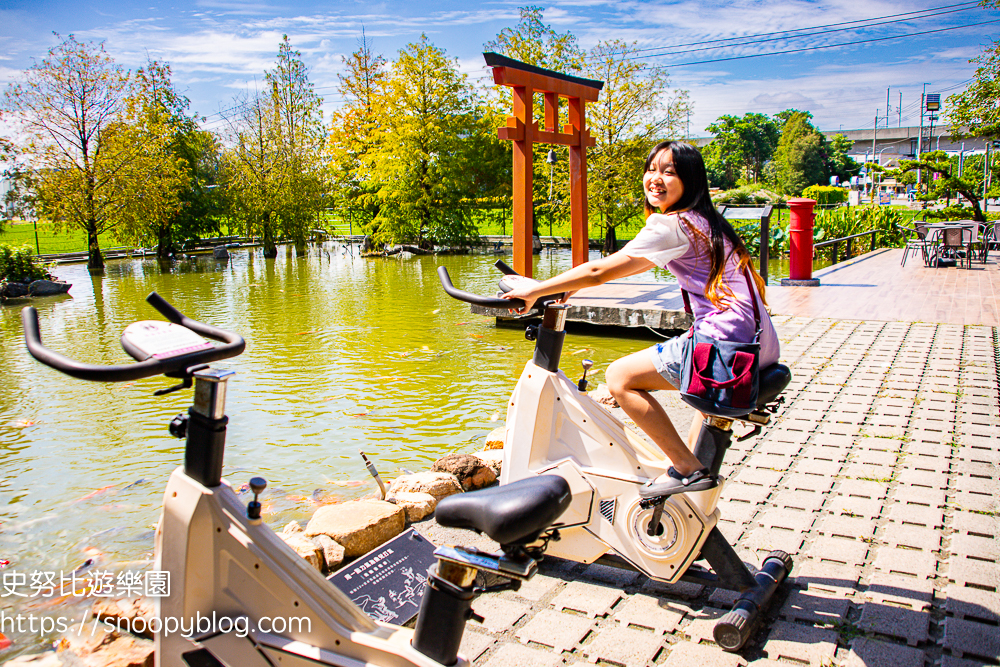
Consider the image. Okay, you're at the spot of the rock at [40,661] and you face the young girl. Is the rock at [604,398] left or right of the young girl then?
left

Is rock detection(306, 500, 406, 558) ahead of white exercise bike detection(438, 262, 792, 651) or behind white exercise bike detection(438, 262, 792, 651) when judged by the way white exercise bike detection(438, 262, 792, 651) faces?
ahead

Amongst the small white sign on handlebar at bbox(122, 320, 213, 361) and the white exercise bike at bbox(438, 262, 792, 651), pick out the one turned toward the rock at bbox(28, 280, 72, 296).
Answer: the white exercise bike

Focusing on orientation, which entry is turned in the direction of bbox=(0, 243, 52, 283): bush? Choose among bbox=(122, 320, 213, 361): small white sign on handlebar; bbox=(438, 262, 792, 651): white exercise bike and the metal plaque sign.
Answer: the white exercise bike

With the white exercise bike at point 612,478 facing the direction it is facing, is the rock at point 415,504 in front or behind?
in front

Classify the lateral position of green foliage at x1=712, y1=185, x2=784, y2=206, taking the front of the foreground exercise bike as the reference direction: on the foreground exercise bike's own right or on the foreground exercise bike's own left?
on the foreground exercise bike's own right

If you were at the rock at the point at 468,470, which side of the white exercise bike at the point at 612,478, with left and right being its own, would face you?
front

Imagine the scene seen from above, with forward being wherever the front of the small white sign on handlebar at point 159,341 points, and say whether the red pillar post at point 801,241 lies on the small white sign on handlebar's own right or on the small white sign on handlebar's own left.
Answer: on the small white sign on handlebar's own left

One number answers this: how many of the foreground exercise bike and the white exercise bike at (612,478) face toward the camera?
0

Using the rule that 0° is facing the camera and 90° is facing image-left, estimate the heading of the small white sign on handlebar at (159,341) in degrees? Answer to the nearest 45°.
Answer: approximately 315°

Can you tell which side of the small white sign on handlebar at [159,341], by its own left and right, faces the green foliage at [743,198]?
left

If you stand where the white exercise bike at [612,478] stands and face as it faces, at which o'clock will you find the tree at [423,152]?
The tree is roughly at 1 o'clock from the white exercise bike.

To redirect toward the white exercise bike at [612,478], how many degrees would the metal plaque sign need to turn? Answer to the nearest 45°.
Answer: approximately 45° to its left

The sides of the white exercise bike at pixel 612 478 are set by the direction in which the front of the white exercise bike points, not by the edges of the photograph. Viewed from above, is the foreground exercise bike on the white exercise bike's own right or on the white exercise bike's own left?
on the white exercise bike's own left

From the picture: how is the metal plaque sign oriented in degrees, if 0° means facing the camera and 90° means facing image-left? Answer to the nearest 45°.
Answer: approximately 315°
